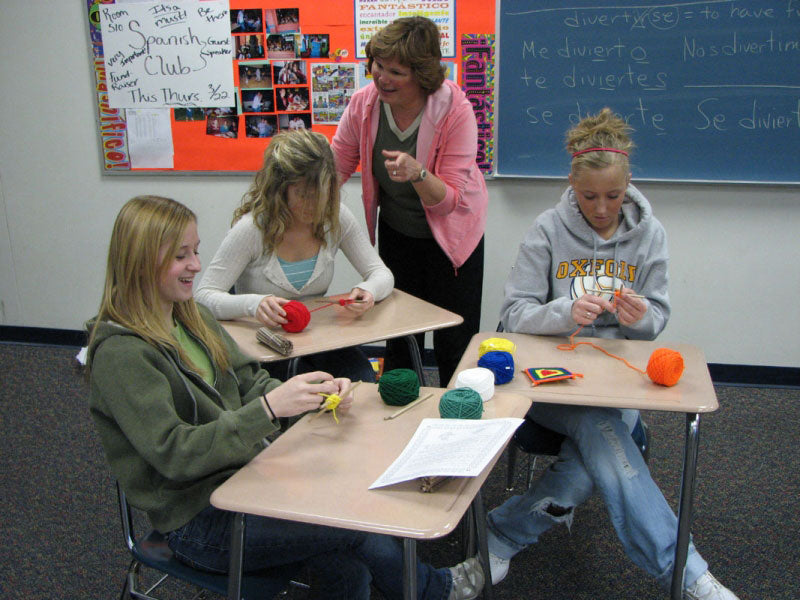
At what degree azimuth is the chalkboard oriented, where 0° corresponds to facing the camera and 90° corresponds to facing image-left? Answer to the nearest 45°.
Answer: approximately 0°

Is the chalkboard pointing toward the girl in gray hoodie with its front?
yes

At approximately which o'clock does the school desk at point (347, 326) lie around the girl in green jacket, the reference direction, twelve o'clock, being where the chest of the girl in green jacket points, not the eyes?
The school desk is roughly at 10 o'clock from the girl in green jacket.

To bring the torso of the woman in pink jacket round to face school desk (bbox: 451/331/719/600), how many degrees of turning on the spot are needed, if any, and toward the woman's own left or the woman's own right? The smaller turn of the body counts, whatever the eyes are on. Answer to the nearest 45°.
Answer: approximately 90° to the woman's own left

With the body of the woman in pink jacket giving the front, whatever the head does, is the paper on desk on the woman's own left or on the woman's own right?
on the woman's own left

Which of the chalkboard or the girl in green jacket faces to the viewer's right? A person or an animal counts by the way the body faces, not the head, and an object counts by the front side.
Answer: the girl in green jacket

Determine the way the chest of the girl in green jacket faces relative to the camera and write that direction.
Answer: to the viewer's right

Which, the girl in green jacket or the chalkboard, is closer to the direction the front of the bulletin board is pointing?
the girl in green jacket
